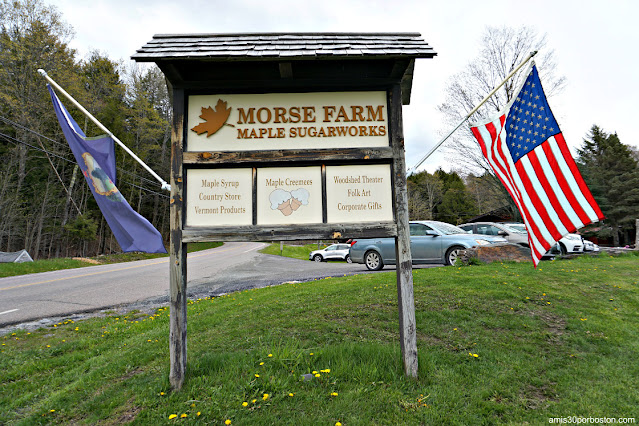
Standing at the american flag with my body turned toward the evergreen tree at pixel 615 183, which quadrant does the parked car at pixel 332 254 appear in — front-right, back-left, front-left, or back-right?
front-left

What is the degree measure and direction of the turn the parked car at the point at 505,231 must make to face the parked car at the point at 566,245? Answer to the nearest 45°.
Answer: approximately 90° to its left

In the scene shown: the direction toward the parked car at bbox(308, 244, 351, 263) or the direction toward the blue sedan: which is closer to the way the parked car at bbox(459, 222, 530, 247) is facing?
the blue sedan

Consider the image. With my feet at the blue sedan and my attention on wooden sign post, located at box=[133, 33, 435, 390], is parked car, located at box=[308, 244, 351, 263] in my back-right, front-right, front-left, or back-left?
back-right

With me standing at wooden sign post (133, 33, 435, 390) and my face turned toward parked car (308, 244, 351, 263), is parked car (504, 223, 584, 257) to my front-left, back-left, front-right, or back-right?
front-right

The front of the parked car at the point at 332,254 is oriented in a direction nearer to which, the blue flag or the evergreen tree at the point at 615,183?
the blue flag

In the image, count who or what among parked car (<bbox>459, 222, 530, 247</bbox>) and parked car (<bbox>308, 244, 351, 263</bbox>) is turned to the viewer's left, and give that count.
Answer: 1

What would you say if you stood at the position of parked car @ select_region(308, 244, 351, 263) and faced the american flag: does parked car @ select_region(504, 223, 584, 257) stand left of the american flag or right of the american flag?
left

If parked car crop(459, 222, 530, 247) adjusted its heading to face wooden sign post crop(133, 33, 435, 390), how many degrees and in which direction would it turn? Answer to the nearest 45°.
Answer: approximately 45° to its right

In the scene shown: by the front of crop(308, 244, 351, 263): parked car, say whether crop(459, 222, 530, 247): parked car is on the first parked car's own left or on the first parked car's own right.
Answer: on the first parked car's own left

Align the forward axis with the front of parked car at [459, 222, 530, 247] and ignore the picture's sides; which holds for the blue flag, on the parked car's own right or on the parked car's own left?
on the parked car's own right

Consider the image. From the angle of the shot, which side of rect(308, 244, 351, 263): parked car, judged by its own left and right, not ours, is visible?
left

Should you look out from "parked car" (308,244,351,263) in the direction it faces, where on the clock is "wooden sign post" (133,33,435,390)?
The wooden sign post is roughly at 9 o'clock from the parked car.

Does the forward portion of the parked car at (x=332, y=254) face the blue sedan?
no

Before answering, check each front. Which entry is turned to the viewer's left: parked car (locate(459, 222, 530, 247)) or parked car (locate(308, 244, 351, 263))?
parked car (locate(308, 244, 351, 263))

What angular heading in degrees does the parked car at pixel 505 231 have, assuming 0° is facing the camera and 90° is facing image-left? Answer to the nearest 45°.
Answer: approximately 315°

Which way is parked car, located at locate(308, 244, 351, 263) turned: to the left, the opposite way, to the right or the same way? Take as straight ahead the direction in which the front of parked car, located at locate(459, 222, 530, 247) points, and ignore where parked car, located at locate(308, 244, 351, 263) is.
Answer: to the right
